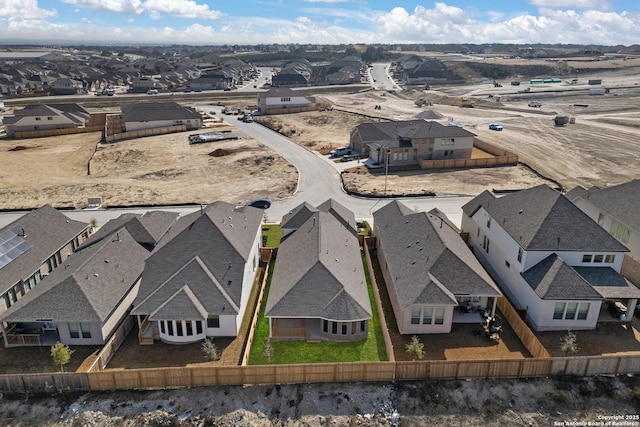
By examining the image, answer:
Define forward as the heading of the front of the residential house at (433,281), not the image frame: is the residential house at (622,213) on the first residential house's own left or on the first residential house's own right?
on the first residential house's own right

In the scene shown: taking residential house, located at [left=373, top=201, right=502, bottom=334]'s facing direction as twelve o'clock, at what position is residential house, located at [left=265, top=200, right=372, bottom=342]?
residential house, located at [left=265, top=200, right=372, bottom=342] is roughly at 8 o'clock from residential house, located at [left=373, top=201, right=502, bottom=334].

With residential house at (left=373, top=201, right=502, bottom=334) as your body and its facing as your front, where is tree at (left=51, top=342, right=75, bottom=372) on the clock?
The tree is roughly at 8 o'clock from the residential house.

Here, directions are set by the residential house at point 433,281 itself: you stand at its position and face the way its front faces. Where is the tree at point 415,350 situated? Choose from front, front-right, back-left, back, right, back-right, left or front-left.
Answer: back

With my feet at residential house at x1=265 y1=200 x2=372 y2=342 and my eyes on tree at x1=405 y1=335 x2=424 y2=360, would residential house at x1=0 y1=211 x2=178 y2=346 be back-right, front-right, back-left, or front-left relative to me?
back-right

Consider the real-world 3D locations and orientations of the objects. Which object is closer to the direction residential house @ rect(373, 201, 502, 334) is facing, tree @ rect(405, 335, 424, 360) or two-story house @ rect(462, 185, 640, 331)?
the two-story house

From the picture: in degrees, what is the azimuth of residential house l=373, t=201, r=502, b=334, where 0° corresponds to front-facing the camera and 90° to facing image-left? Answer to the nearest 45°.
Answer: approximately 180°

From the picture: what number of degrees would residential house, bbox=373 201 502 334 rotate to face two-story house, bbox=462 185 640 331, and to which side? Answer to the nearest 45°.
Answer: approximately 90° to its right

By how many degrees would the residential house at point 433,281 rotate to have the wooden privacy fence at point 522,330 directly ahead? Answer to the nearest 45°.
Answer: approximately 90° to its right
